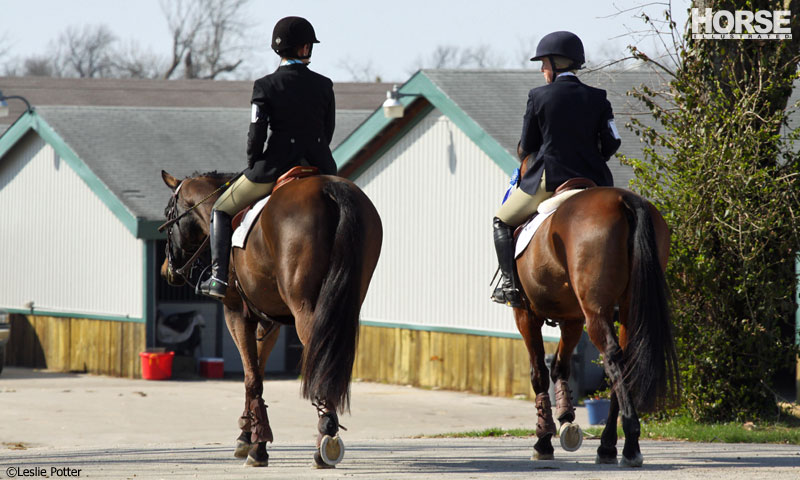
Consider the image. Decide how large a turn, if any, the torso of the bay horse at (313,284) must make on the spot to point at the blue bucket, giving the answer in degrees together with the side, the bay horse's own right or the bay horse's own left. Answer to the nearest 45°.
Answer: approximately 90° to the bay horse's own right

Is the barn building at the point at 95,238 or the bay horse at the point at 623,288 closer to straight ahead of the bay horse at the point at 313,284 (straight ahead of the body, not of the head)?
the barn building

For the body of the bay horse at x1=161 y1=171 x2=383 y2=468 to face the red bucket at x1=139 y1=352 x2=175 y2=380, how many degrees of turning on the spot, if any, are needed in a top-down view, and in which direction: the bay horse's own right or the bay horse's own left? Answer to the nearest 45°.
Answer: approximately 45° to the bay horse's own right

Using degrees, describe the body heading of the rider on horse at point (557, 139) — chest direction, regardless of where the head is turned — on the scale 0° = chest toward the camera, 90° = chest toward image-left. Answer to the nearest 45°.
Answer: approximately 135°

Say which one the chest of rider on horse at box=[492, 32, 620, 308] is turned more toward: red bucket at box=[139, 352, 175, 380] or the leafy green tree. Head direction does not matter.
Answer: the red bucket

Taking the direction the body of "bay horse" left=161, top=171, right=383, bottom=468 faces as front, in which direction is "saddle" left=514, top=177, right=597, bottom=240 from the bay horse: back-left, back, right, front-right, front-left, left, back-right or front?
back-right

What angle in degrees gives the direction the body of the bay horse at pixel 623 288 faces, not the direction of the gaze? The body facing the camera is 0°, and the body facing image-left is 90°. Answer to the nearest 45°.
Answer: approximately 135°

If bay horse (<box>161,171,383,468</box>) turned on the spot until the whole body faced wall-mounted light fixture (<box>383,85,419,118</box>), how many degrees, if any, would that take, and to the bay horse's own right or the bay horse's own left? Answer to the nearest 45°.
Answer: approximately 45° to the bay horse's own right
